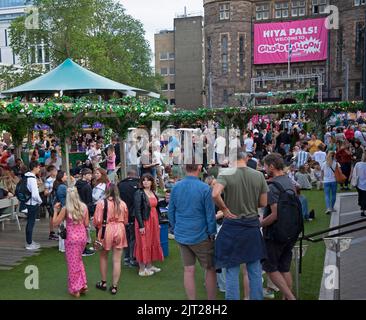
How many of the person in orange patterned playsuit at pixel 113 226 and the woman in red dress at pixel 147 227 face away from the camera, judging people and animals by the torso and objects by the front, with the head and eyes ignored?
1

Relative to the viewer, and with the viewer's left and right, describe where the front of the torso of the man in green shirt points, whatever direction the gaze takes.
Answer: facing away from the viewer

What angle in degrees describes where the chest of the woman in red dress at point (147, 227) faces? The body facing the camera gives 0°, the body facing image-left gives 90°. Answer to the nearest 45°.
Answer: approximately 315°

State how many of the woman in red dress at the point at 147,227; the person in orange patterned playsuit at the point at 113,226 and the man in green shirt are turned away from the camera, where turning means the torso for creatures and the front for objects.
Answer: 2

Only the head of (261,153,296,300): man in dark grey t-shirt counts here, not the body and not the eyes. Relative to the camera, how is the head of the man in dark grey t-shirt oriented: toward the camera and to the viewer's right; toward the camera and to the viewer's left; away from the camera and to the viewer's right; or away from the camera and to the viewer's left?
away from the camera and to the viewer's left

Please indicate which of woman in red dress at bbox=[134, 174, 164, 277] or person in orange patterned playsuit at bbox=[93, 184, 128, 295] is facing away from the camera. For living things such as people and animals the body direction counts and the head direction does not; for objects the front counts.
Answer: person in orange patterned playsuit at bbox=[93, 184, 128, 295]

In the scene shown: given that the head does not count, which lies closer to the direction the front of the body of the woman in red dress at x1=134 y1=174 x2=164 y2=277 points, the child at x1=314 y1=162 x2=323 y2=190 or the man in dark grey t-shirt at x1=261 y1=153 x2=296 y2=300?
the man in dark grey t-shirt

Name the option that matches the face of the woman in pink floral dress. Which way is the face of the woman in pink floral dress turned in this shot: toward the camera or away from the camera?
away from the camera

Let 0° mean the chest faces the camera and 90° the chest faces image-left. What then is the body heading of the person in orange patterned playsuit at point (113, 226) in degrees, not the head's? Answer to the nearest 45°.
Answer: approximately 180°

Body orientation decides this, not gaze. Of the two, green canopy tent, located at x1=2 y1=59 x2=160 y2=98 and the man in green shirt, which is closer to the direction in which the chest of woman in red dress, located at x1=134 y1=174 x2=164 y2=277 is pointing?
the man in green shirt

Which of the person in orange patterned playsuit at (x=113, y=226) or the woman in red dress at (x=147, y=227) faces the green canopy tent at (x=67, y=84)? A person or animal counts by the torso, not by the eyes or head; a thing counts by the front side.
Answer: the person in orange patterned playsuit at (x=113, y=226)

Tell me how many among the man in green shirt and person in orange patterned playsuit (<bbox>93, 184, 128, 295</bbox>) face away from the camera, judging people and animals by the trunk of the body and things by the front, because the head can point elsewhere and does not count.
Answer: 2
